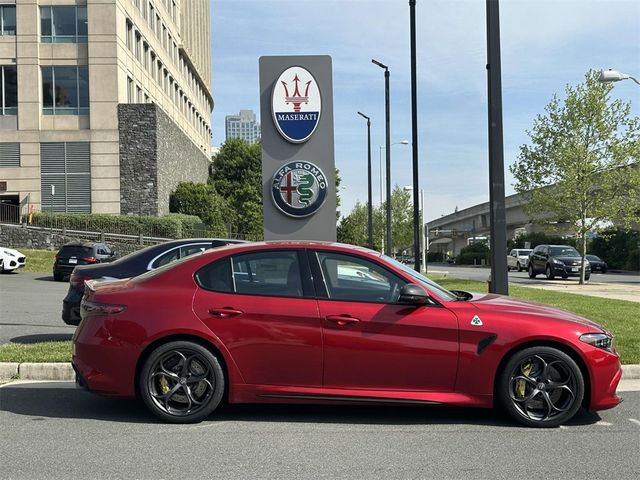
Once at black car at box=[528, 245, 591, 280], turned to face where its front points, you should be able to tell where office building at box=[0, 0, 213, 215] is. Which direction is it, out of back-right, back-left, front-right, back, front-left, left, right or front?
back-right

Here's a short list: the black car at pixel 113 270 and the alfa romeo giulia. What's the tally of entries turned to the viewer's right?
2

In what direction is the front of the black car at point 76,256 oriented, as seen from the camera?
facing away from the viewer and to the right of the viewer

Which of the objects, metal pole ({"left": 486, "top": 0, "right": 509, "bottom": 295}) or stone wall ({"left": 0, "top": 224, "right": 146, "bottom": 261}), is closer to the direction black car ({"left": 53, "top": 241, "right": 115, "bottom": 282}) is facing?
the stone wall

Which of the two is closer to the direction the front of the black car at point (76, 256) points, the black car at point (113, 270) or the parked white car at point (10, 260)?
the parked white car

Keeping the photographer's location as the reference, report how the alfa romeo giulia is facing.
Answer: facing to the right of the viewer

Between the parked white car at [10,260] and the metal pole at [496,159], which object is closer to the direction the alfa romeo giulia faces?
the metal pole

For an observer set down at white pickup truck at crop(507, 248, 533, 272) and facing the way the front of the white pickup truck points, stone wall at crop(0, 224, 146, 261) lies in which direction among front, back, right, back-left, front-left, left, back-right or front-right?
right

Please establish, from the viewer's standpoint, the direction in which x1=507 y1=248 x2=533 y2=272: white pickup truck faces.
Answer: facing the viewer and to the right of the viewer

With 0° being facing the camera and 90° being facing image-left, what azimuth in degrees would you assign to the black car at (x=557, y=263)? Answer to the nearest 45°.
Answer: approximately 315°

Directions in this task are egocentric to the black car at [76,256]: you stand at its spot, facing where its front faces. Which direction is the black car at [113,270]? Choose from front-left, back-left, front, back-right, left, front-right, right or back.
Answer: back-right

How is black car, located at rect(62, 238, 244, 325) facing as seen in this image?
to the viewer's right

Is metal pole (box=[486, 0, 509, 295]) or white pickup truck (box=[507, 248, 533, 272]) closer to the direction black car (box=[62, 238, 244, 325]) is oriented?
the metal pole
